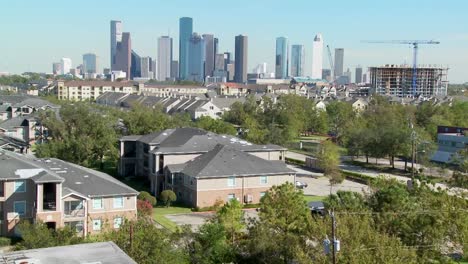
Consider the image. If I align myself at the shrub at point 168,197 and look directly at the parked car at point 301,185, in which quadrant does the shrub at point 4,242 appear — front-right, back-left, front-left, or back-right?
back-right

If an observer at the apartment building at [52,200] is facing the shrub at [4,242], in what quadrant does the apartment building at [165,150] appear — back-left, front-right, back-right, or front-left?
back-right

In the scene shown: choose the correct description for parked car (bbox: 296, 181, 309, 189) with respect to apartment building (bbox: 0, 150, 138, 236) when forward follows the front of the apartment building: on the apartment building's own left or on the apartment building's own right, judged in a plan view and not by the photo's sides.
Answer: on the apartment building's own left

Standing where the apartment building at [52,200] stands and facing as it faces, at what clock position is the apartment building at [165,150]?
the apartment building at [165,150] is roughly at 7 o'clock from the apartment building at [52,200].

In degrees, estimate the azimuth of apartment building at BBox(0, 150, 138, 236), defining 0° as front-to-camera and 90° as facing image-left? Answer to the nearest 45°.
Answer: approximately 0°

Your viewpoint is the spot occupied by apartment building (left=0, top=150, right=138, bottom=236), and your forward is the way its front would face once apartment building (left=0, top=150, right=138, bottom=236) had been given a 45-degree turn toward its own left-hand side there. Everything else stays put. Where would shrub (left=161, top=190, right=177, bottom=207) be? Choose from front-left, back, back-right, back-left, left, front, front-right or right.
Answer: left
